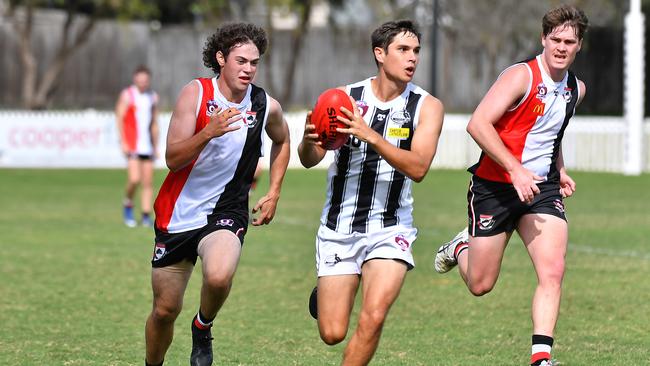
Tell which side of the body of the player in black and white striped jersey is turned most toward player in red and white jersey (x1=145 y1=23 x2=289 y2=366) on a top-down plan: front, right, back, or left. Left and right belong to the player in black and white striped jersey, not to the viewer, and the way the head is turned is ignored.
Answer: right

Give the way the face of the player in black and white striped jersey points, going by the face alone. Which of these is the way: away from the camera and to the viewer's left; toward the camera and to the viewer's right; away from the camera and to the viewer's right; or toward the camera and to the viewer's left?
toward the camera and to the viewer's right

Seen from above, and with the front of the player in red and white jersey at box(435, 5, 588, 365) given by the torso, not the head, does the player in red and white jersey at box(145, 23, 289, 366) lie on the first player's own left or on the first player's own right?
on the first player's own right

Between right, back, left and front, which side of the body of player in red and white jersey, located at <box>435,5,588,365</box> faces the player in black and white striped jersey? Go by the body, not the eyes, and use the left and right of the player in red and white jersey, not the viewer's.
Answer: right

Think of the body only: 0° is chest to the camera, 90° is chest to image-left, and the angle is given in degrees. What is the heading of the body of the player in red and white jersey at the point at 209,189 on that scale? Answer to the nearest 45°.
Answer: approximately 315°

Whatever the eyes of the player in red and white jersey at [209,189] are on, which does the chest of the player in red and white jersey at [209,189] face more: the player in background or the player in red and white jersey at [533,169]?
the player in red and white jersey

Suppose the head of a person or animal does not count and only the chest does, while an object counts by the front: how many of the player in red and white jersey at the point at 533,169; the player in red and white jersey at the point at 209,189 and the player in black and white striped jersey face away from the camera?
0

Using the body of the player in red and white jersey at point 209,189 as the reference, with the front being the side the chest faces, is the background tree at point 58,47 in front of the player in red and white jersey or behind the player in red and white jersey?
behind

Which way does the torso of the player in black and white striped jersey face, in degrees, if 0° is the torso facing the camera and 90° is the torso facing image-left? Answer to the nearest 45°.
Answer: approximately 0°

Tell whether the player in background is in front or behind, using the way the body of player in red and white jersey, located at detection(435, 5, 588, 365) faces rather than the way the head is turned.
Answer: behind
